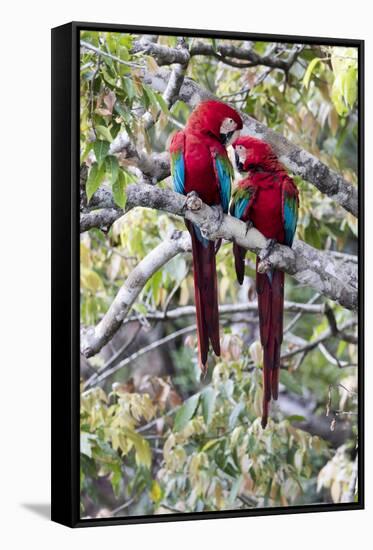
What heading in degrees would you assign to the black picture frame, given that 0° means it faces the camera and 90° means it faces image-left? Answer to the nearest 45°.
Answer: approximately 315°
